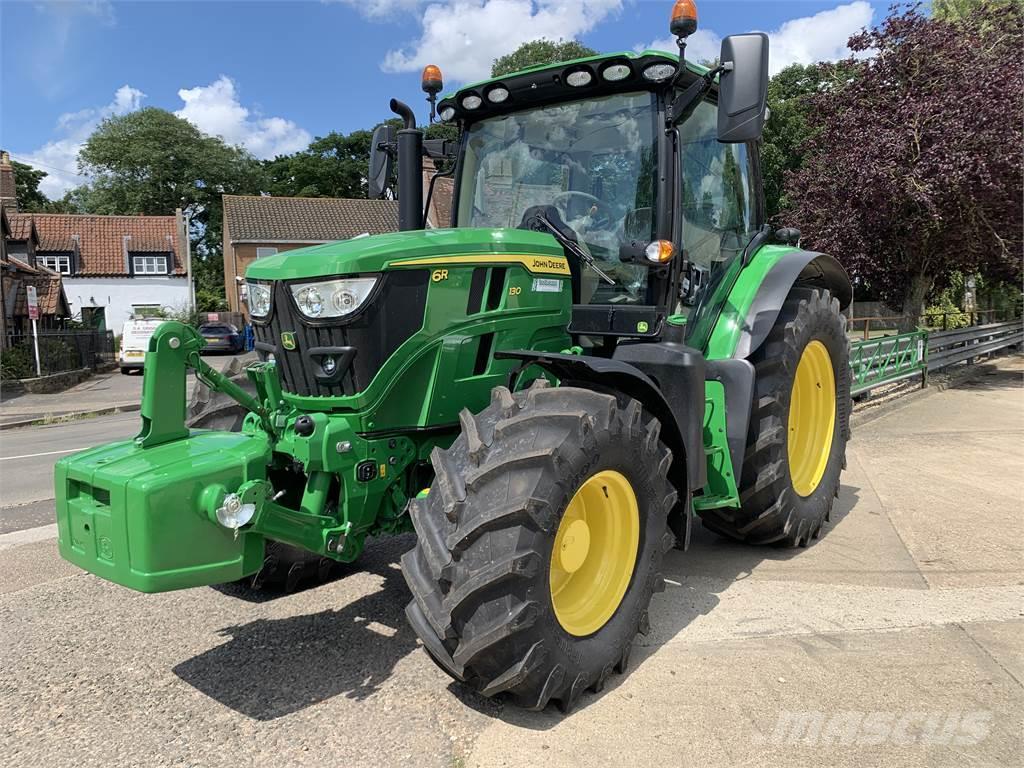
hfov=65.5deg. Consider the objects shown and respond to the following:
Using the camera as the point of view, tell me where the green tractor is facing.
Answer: facing the viewer and to the left of the viewer

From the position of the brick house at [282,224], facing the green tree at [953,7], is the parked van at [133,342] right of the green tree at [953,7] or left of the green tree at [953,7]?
right

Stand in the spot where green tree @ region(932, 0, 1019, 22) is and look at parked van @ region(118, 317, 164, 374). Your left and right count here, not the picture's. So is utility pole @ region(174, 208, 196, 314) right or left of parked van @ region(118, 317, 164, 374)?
right

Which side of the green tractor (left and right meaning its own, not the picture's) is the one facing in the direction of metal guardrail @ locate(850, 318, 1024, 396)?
back

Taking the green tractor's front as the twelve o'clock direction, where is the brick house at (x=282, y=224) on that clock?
The brick house is roughly at 4 o'clock from the green tractor.

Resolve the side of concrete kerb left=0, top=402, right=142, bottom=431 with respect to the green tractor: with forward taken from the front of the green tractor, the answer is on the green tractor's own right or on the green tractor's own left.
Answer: on the green tractor's own right
